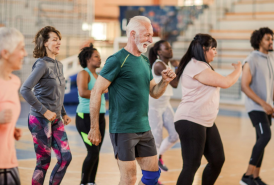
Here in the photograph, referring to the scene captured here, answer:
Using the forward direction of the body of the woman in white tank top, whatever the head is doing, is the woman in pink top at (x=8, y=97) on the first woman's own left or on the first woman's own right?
on the first woman's own right

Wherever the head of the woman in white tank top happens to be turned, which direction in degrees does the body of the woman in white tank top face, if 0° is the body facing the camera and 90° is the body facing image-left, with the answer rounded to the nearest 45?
approximately 315°

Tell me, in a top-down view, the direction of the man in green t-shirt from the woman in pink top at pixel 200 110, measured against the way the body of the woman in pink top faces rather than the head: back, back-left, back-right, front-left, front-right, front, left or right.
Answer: back-right

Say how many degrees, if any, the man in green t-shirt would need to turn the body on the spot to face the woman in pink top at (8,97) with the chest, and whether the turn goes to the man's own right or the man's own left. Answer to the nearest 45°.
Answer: approximately 90° to the man's own right

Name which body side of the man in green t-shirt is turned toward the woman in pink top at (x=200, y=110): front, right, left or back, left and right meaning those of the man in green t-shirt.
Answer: left

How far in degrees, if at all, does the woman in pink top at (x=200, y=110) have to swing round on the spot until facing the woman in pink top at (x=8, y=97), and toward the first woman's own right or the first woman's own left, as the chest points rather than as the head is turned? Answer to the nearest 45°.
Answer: approximately 135° to the first woman's own right
